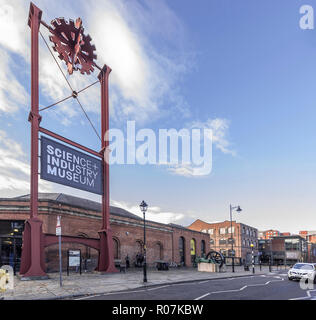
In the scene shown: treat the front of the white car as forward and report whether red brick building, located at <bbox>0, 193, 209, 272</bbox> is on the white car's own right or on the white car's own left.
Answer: on the white car's own right

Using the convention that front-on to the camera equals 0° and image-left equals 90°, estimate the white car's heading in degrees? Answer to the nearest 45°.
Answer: approximately 45°
